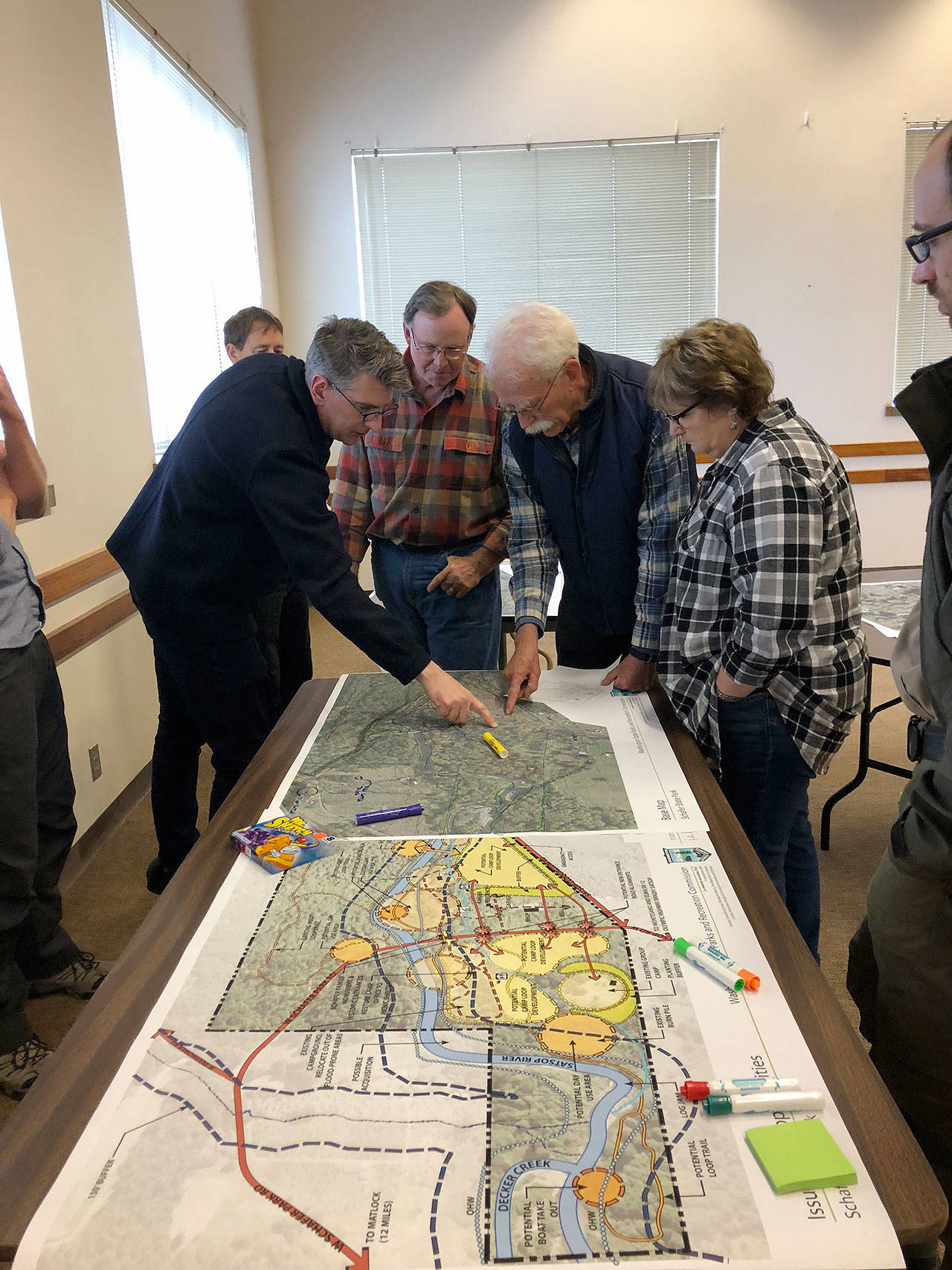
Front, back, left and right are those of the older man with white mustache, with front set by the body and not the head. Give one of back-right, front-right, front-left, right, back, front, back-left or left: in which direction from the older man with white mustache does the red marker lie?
front-left

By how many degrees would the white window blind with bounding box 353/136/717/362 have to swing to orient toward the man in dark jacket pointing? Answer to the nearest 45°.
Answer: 0° — it already faces them

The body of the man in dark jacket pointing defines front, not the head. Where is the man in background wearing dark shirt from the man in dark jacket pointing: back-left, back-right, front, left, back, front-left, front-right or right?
left

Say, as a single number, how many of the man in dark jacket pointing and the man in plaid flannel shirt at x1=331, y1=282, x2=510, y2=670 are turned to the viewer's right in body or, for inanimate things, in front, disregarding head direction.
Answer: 1

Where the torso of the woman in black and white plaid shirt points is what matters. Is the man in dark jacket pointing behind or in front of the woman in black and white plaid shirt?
in front

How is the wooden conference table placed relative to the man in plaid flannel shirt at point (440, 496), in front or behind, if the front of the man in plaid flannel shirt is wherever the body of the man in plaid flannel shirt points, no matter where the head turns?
in front

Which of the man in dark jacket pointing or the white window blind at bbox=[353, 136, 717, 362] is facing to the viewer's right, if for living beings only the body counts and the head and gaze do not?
the man in dark jacket pointing

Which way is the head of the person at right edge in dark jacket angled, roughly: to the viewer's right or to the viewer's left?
to the viewer's left

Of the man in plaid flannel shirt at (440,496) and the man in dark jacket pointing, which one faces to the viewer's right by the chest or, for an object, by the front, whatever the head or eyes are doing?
the man in dark jacket pointing

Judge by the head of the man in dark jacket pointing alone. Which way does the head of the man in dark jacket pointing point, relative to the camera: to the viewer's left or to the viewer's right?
to the viewer's right

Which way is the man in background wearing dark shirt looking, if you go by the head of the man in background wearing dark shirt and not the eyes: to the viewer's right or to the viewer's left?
to the viewer's right

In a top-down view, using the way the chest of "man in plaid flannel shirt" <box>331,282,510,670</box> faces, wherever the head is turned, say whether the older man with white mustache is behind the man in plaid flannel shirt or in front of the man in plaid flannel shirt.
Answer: in front

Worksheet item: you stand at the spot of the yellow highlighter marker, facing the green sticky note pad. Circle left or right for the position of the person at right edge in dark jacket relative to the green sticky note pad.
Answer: left
